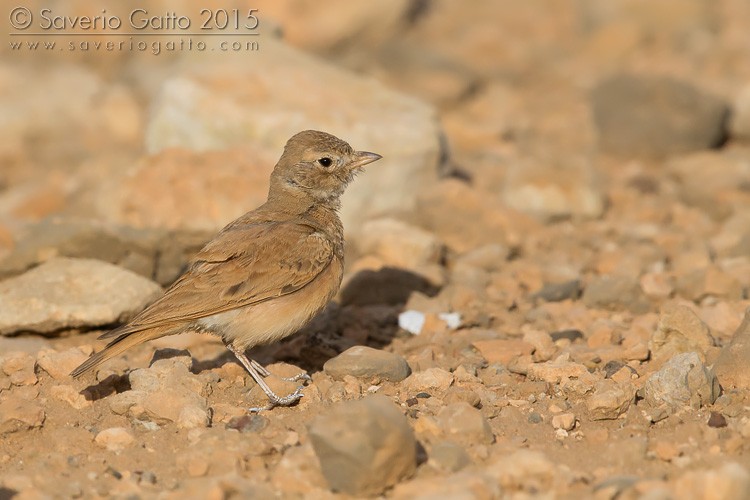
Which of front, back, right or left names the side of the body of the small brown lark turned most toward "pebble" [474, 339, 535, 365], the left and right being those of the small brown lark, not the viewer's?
front

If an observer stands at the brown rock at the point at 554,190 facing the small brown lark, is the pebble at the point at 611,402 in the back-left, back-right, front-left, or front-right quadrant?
front-left

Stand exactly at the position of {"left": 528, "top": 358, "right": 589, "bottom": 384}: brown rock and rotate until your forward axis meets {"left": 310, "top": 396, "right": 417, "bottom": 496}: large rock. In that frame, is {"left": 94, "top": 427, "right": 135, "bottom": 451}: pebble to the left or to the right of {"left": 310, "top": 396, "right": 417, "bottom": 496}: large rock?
right

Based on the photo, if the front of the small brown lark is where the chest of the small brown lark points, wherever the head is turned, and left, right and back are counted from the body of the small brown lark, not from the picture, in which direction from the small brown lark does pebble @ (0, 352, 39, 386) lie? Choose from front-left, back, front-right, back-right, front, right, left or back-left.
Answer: back

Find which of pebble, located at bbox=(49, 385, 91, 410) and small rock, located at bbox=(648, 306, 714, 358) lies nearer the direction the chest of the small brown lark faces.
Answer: the small rock

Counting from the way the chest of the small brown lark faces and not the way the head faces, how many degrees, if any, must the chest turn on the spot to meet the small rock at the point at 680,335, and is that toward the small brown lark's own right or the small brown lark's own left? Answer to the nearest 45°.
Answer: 0° — it already faces it

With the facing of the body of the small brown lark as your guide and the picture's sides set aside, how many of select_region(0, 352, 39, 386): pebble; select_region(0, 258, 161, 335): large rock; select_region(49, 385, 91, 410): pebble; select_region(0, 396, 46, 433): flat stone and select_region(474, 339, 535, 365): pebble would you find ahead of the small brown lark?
1

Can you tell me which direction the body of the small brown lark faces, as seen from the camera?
to the viewer's right

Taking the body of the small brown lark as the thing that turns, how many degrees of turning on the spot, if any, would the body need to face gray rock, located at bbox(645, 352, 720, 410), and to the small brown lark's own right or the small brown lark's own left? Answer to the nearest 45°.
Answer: approximately 45° to the small brown lark's own right

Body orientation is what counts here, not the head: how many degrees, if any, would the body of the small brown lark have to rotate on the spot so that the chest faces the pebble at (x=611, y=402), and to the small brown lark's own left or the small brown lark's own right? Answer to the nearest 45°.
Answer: approximately 45° to the small brown lark's own right

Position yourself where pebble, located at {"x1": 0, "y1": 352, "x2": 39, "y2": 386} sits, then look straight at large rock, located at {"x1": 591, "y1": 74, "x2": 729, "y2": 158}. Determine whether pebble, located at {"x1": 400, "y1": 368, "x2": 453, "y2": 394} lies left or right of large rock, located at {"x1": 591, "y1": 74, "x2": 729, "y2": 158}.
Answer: right

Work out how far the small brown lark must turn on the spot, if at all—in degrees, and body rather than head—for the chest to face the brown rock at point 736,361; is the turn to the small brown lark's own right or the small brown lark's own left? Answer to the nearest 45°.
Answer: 0° — it already faces it

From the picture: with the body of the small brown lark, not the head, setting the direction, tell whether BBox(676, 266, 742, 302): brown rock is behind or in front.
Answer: in front

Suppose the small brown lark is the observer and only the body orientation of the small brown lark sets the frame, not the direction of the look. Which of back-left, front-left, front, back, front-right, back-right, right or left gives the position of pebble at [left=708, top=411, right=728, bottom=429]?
front-right

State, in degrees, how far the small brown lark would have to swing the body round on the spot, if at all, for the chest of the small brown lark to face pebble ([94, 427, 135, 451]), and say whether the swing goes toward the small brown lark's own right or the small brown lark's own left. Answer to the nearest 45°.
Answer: approximately 135° to the small brown lark's own right

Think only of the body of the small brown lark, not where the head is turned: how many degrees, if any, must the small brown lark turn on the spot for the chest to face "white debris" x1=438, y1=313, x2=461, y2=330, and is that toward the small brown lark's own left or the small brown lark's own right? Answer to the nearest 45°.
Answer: approximately 45° to the small brown lark's own left
